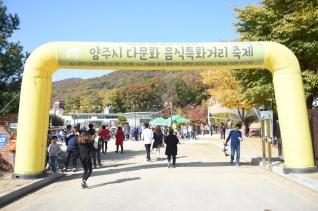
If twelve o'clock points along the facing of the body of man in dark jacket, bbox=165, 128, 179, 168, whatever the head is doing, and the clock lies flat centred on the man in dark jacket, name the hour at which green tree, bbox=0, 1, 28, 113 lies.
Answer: The green tree is roughly at 9 o'clock from the man in dark jacket.

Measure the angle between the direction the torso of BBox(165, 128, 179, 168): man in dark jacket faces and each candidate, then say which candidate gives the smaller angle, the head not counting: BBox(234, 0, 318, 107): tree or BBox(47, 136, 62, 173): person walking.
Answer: the tree

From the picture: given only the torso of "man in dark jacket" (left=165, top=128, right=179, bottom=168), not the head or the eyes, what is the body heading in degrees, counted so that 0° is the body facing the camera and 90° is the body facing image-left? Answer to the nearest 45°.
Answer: approximately 180°

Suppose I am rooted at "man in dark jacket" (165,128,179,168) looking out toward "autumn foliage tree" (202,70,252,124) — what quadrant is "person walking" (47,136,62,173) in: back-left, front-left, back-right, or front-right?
back-left

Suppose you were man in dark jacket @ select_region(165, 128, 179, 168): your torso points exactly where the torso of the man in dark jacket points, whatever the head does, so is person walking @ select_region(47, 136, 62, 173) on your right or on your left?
on your left

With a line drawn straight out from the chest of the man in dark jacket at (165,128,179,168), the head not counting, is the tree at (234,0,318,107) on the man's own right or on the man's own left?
on the man's own right

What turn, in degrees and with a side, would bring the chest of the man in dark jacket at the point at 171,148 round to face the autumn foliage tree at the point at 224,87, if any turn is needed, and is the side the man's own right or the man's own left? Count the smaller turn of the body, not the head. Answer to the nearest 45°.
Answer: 0° — they already face it
